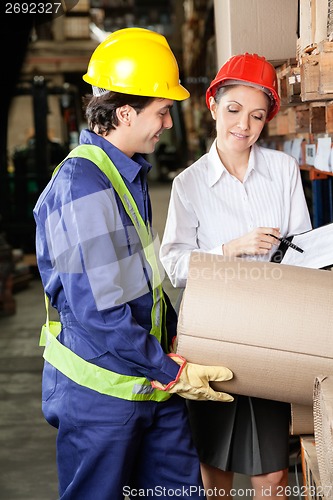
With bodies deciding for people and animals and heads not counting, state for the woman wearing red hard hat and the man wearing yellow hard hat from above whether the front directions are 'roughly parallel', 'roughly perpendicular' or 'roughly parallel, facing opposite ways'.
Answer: roughly perpendicular

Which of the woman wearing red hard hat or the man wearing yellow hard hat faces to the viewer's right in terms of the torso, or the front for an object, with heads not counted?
the man wearing yellow hard hat

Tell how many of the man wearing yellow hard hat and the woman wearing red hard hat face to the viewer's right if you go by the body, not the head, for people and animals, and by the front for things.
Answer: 1

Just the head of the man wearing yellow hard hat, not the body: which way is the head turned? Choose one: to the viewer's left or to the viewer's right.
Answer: to the viewer's right

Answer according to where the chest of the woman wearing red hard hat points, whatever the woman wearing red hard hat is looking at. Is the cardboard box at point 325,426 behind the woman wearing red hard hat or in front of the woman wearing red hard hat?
in front

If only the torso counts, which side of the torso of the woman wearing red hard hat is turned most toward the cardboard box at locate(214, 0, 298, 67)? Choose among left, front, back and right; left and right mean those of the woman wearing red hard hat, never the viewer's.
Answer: back

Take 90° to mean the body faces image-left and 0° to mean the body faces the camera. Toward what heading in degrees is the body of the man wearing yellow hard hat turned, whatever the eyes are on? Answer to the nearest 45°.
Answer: approximately 270°
